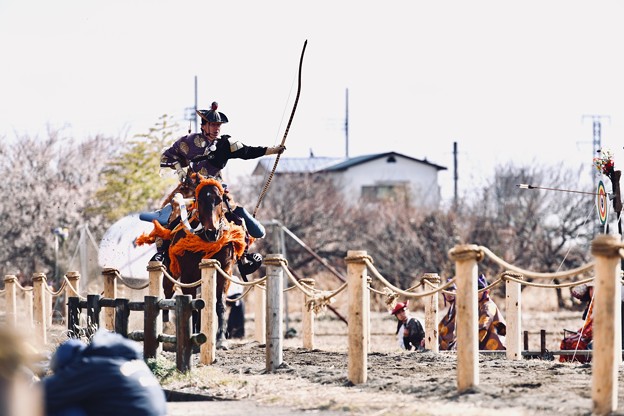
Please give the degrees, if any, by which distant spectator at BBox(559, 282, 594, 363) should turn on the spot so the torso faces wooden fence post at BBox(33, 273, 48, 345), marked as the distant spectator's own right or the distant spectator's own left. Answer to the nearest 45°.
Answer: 0° — they already face it

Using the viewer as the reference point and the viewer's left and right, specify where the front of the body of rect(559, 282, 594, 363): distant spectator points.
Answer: facing to the left of the viewer

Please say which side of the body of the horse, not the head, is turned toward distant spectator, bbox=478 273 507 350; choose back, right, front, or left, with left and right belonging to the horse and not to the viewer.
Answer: left

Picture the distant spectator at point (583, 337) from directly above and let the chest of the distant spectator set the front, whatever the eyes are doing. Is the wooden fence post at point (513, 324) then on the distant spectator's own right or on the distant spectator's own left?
on the distant spectator's own left

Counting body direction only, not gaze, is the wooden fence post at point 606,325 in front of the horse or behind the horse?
in front

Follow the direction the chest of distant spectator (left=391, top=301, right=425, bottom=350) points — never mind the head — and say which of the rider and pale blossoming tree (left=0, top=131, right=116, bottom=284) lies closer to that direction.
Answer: the rider

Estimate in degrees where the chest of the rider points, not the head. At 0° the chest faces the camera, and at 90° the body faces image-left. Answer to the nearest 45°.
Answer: approximately 0°
